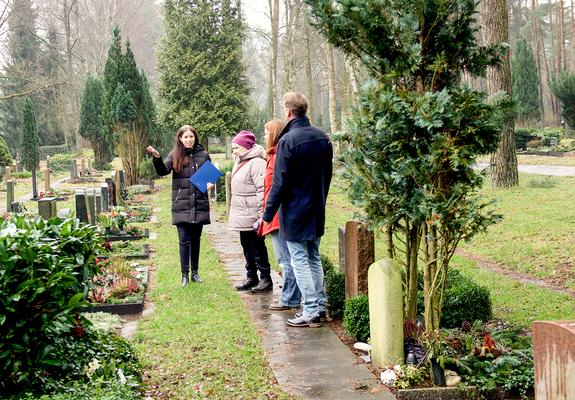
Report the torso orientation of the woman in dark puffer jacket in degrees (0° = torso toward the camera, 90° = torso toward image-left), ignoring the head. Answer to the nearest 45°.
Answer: approximately 0°

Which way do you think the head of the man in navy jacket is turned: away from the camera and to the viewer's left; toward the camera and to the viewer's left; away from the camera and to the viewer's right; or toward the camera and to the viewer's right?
away from the camera and to the viewer's left

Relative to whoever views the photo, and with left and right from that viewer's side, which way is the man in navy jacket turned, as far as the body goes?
facing away from the viewer and to the left of the viewer

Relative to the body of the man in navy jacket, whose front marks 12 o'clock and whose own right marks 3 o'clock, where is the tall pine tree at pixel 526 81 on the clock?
The tall pine tree is roughly at 2 o'clock from the man in navy jacket.

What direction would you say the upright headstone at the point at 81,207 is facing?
to the viewer's right
